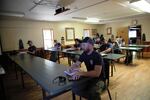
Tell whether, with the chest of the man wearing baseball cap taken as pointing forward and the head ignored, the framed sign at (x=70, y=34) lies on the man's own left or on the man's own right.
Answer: on the man's own right

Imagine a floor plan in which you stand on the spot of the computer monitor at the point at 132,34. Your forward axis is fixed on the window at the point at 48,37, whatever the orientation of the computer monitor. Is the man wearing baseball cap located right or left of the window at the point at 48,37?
left

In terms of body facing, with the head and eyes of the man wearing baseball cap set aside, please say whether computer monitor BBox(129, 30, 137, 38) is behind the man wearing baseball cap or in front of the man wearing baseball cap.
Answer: behind

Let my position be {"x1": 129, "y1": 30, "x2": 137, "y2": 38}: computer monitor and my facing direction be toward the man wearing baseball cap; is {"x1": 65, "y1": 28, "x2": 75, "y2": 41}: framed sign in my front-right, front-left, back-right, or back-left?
front-right

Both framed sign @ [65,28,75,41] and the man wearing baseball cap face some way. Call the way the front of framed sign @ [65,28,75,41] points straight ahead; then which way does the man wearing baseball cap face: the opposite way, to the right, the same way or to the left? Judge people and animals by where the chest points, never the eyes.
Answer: to the right

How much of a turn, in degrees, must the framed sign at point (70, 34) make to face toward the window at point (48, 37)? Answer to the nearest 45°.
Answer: approximately 90° to its right

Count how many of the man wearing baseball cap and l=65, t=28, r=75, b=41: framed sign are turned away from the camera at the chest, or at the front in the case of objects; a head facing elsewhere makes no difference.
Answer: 0

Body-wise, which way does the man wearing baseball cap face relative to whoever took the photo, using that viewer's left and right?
facing the viewer and to the left of the viewer

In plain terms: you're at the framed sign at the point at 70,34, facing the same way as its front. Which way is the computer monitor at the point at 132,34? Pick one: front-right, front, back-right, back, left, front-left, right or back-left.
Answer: front-left

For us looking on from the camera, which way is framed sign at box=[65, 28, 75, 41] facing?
facing the viewer and to the right of the viewer

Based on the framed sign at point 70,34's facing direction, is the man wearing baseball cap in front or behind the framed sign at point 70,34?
in front

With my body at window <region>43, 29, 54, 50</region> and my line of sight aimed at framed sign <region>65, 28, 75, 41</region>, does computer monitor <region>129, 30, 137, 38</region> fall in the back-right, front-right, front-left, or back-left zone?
front-right

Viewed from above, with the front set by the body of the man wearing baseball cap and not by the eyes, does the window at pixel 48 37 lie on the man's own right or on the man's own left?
on the man's own right
